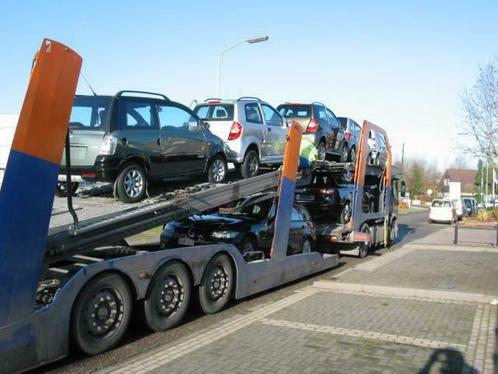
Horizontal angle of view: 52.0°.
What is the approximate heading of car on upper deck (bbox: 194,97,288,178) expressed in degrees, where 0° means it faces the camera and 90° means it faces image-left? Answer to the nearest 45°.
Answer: approximately 225°

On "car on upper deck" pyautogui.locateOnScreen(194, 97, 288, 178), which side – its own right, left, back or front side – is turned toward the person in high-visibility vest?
front

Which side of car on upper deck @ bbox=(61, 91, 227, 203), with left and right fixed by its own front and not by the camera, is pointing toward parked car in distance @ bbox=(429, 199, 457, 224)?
front

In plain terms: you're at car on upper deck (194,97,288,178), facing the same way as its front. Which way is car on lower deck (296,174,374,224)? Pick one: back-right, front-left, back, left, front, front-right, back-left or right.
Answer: front

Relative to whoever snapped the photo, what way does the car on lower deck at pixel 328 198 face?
facing away from the viewer and to the right of the viewer
